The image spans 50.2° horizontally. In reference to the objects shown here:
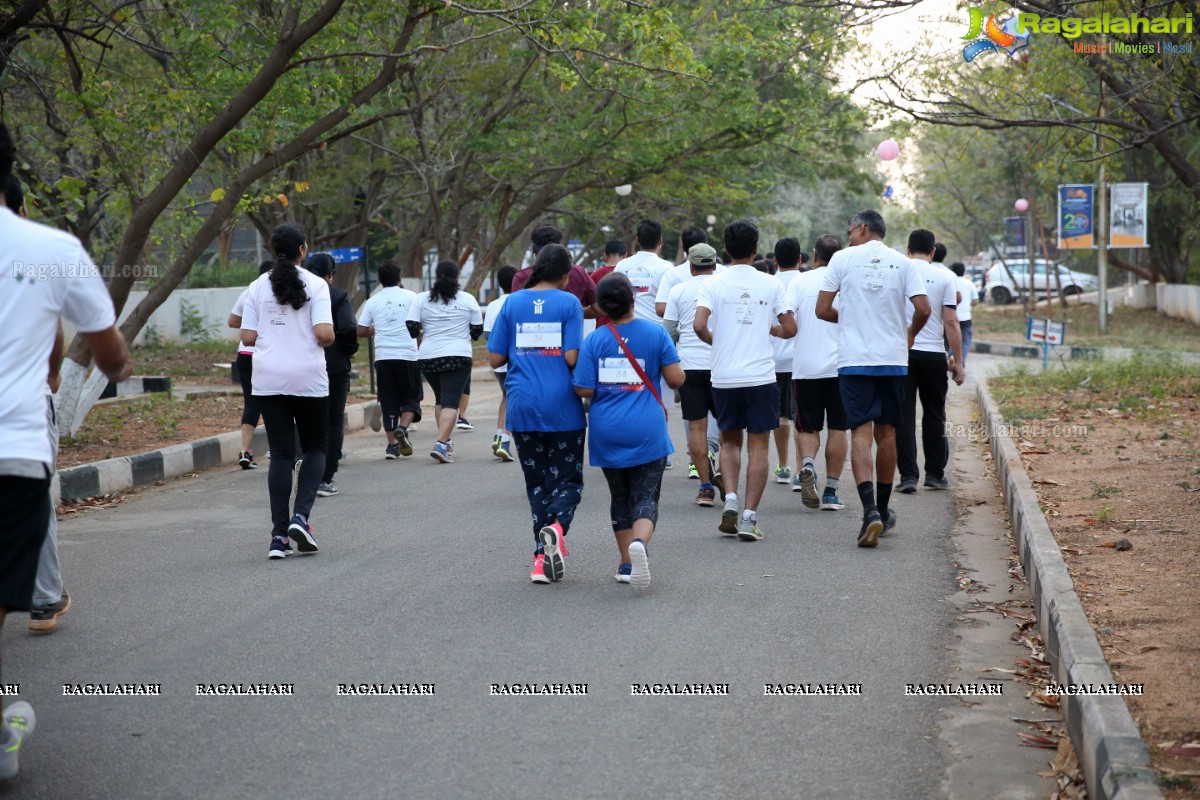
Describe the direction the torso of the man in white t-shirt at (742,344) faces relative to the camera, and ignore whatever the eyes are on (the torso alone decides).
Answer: away from the camera

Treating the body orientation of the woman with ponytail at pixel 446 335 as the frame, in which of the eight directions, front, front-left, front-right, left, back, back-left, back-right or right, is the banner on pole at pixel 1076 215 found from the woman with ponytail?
front-right

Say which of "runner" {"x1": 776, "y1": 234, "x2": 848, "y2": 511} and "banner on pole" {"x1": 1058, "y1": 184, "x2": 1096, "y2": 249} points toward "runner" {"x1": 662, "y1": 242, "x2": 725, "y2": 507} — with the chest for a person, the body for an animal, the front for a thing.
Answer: the banner on pole

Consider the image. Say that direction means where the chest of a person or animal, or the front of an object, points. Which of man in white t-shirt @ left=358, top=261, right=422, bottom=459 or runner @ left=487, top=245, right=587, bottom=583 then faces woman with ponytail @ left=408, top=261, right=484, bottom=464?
the runner

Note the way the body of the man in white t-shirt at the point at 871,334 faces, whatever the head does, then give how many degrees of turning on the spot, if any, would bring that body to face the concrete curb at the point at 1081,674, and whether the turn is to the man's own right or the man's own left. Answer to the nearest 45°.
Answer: approximately 180°

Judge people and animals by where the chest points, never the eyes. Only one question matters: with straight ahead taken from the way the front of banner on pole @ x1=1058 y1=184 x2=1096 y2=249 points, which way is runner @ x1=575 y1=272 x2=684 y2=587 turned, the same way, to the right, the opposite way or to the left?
the opposite way

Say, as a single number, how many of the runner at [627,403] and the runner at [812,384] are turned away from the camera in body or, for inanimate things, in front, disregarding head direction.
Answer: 2

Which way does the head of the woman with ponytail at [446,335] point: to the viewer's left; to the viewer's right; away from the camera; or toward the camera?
away from the camera

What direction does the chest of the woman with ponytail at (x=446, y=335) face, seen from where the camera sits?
away from the camera

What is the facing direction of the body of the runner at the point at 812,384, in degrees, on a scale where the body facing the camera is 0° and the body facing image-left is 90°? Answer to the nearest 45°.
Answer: approximately 180°

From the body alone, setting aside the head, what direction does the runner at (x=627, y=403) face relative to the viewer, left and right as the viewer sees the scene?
facing away from the viewer

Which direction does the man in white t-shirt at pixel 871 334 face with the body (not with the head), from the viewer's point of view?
away from the camera

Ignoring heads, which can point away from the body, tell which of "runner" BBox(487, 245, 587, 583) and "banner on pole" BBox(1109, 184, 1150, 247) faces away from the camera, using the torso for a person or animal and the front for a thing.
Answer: the runner
